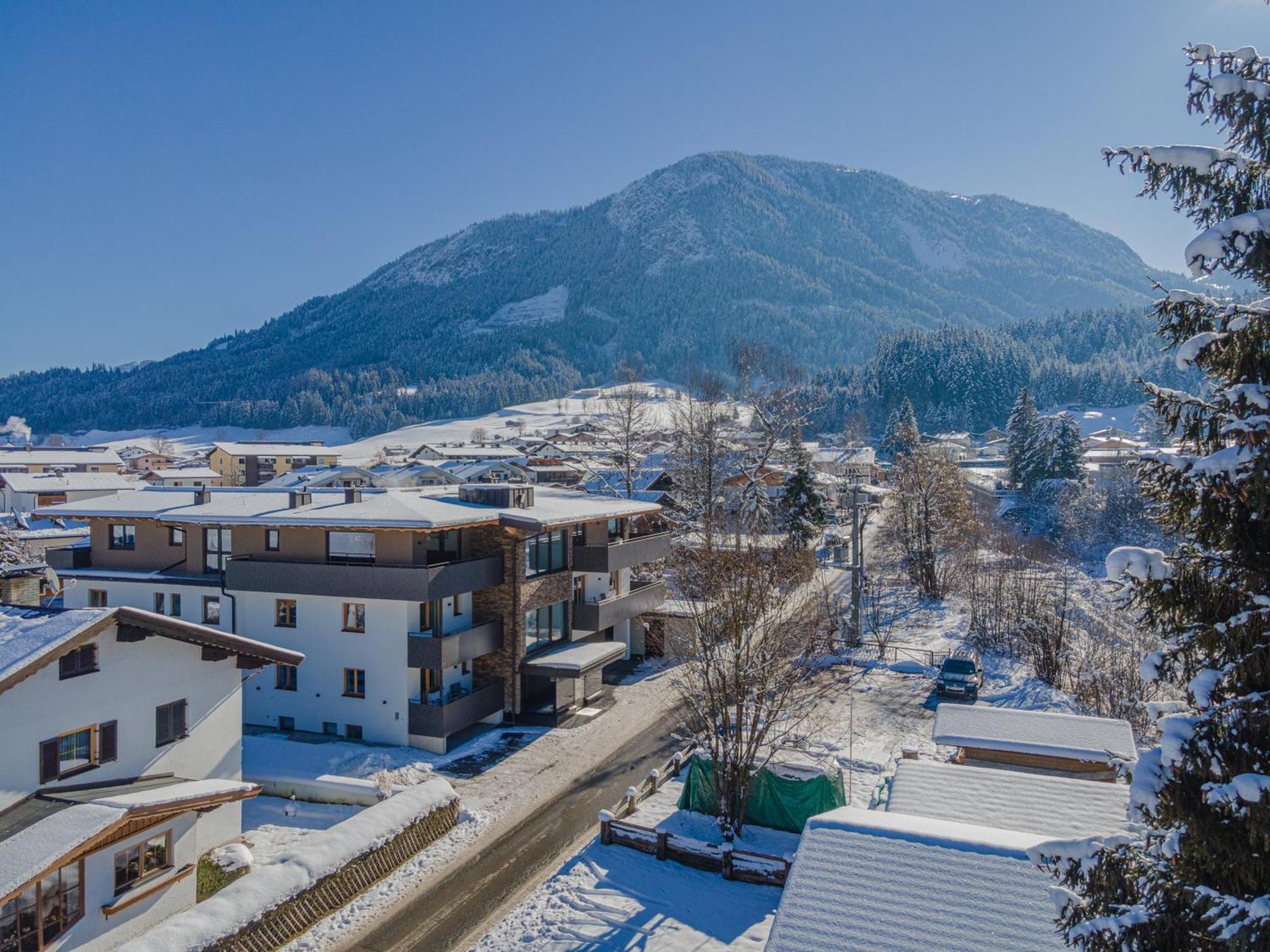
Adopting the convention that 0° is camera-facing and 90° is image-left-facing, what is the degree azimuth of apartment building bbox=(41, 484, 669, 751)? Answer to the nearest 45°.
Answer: approximately 315°

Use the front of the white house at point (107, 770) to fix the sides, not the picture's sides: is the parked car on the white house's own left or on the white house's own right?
on the white house's own left

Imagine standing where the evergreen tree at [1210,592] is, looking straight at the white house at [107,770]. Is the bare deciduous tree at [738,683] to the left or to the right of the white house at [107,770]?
right

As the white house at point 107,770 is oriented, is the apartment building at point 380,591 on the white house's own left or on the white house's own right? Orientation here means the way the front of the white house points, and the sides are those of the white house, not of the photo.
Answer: on the white house's own left

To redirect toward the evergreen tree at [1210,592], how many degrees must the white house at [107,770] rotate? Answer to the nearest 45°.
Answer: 0° — it already faces it

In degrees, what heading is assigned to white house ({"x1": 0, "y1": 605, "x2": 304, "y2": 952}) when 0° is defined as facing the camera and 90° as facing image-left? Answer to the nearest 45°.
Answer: approximately 315°

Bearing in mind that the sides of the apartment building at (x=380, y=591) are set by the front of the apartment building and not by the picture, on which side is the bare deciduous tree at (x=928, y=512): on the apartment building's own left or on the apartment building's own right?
on the apartment building's own left

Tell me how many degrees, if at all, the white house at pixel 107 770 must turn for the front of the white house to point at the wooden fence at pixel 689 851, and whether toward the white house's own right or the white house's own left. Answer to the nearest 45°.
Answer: approximately 45° to the white house's own left
